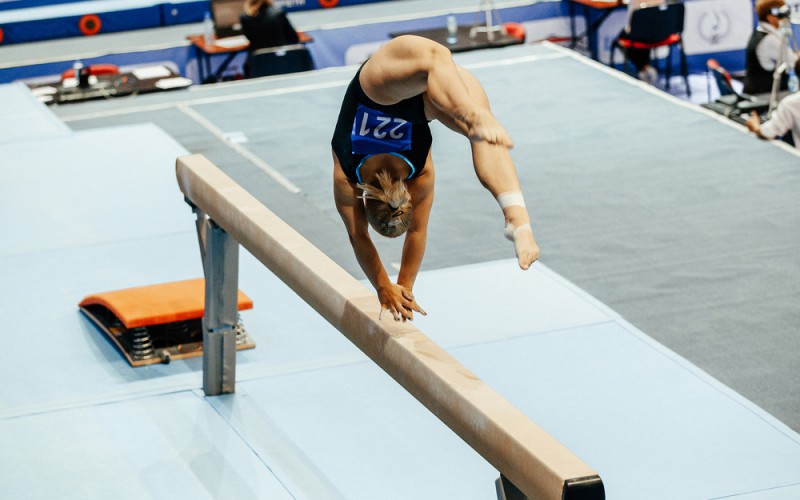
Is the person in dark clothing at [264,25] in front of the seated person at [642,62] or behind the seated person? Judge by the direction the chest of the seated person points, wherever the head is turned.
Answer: in front

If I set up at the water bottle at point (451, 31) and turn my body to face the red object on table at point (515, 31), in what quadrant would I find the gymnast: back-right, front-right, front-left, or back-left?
back-right
